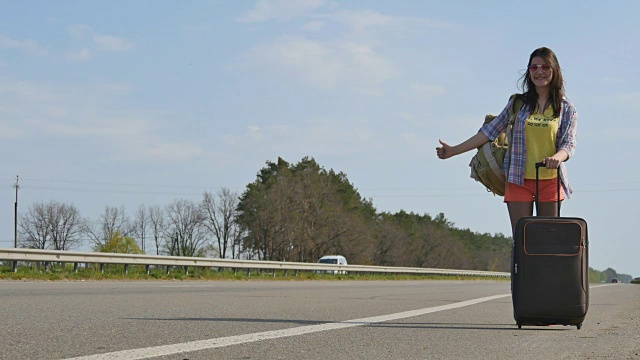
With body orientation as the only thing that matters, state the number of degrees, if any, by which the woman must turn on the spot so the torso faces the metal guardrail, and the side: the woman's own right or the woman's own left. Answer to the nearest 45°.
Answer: approximately 135° to the woman's own right

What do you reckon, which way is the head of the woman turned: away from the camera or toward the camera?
toward the camera

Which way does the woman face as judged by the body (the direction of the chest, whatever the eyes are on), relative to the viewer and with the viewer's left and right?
facing the viewer
